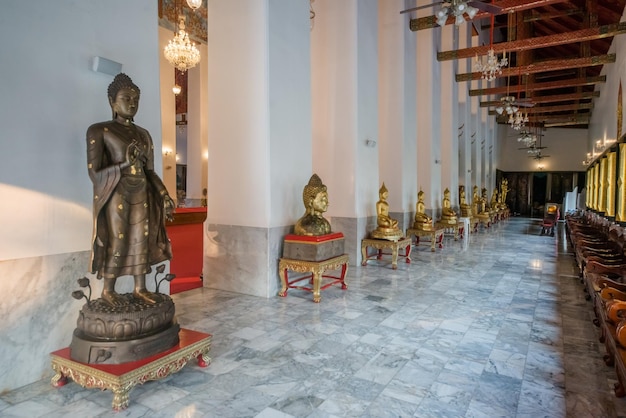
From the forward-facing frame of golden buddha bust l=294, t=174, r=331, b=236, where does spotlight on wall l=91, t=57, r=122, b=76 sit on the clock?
The spotlight on wall is roughly at 3 o'clock from the golden buddha bust.

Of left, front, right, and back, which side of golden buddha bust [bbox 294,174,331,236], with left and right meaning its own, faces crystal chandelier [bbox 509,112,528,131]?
left

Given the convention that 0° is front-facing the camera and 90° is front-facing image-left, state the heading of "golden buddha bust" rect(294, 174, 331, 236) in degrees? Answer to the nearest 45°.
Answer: approximately 315°

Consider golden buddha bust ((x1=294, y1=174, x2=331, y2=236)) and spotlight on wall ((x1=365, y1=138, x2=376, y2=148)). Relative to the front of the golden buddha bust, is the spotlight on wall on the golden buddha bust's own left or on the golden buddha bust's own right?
on the golden buddha bust's own left

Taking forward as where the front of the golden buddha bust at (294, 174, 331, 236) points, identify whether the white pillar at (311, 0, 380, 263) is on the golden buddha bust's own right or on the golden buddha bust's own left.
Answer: on the golden buddha bust's own left

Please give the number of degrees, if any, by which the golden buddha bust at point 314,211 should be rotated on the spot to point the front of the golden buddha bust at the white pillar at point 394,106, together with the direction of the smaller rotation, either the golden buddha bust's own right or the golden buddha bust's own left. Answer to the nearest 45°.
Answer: approximately 90° to the golden buddha bust's own left

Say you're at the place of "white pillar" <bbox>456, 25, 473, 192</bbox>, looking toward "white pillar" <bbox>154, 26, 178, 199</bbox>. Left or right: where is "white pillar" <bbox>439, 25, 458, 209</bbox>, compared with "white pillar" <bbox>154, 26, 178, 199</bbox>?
left

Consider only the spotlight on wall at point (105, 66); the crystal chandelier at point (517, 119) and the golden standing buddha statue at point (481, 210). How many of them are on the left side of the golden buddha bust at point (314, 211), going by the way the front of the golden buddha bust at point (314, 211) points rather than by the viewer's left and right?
2
